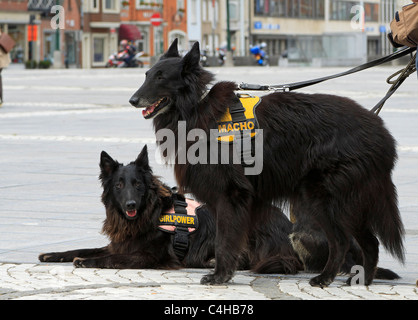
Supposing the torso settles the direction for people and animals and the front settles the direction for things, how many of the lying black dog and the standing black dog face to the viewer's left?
2

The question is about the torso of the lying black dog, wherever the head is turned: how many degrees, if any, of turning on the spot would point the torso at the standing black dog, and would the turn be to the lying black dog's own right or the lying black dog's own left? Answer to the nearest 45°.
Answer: approximately 135° to the lying black dog's own left

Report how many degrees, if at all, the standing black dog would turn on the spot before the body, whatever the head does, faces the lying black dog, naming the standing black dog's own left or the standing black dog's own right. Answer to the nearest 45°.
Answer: approximately 45° to the standing black dog's own right

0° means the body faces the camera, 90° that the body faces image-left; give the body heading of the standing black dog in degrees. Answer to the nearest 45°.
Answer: approximately 90°

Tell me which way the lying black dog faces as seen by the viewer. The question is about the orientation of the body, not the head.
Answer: to the viewer's left
